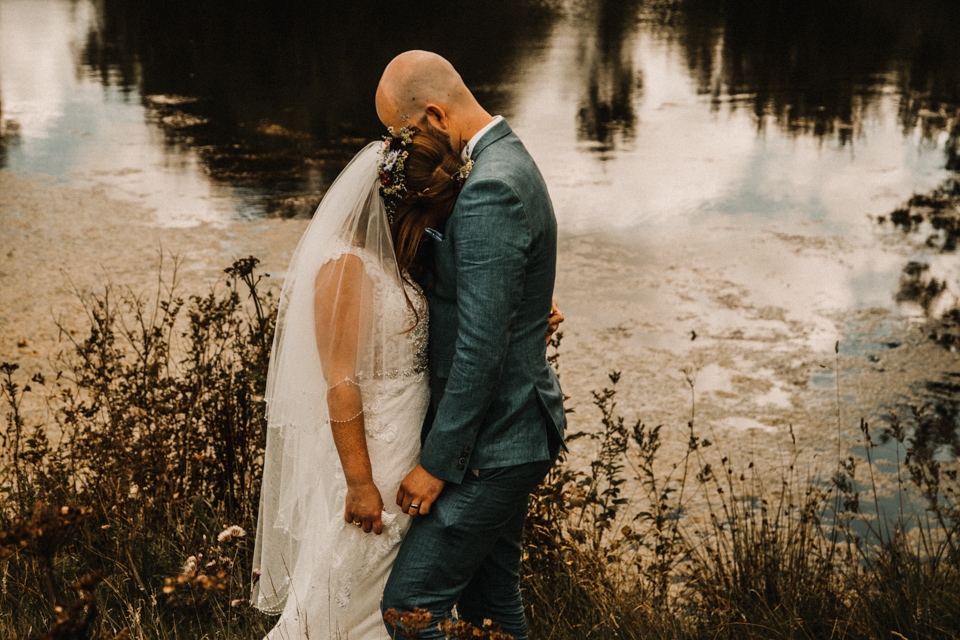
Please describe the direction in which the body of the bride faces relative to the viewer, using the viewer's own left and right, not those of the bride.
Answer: facing to the right of the viewer

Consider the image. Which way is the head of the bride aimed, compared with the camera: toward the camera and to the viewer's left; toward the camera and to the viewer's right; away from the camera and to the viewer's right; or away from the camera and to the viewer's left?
away from the camera and to the viewer's right

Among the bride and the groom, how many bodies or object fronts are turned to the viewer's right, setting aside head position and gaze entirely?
1

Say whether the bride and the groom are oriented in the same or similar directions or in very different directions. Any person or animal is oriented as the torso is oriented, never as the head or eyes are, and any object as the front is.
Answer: very different directions

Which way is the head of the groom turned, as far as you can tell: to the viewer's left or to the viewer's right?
to the viewer's left

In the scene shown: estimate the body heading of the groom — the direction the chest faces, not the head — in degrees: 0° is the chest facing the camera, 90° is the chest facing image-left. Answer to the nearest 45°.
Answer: approximately 90°
